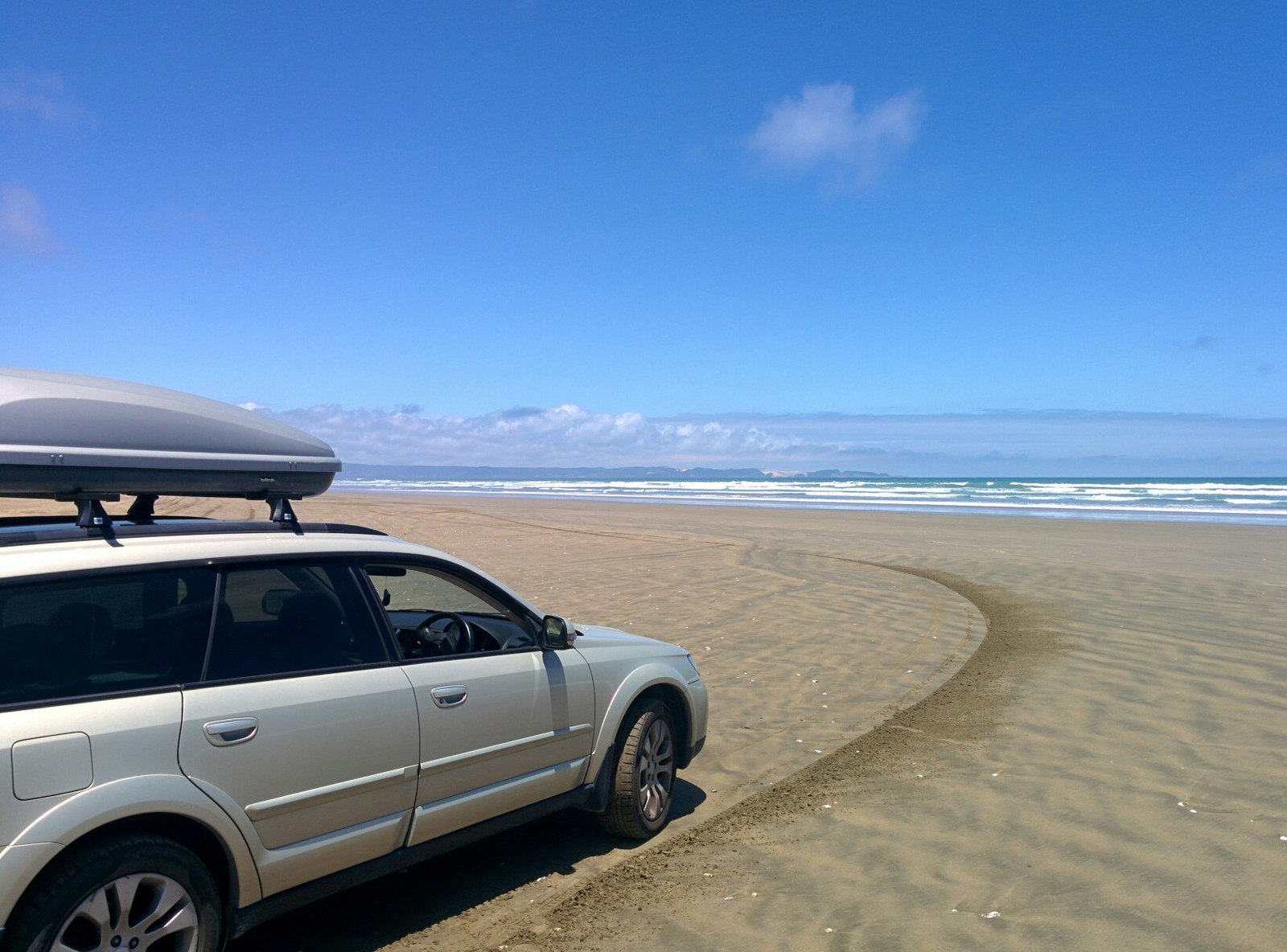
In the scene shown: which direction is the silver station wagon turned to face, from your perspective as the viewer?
facing away from the viewer and to the right of the viewer
